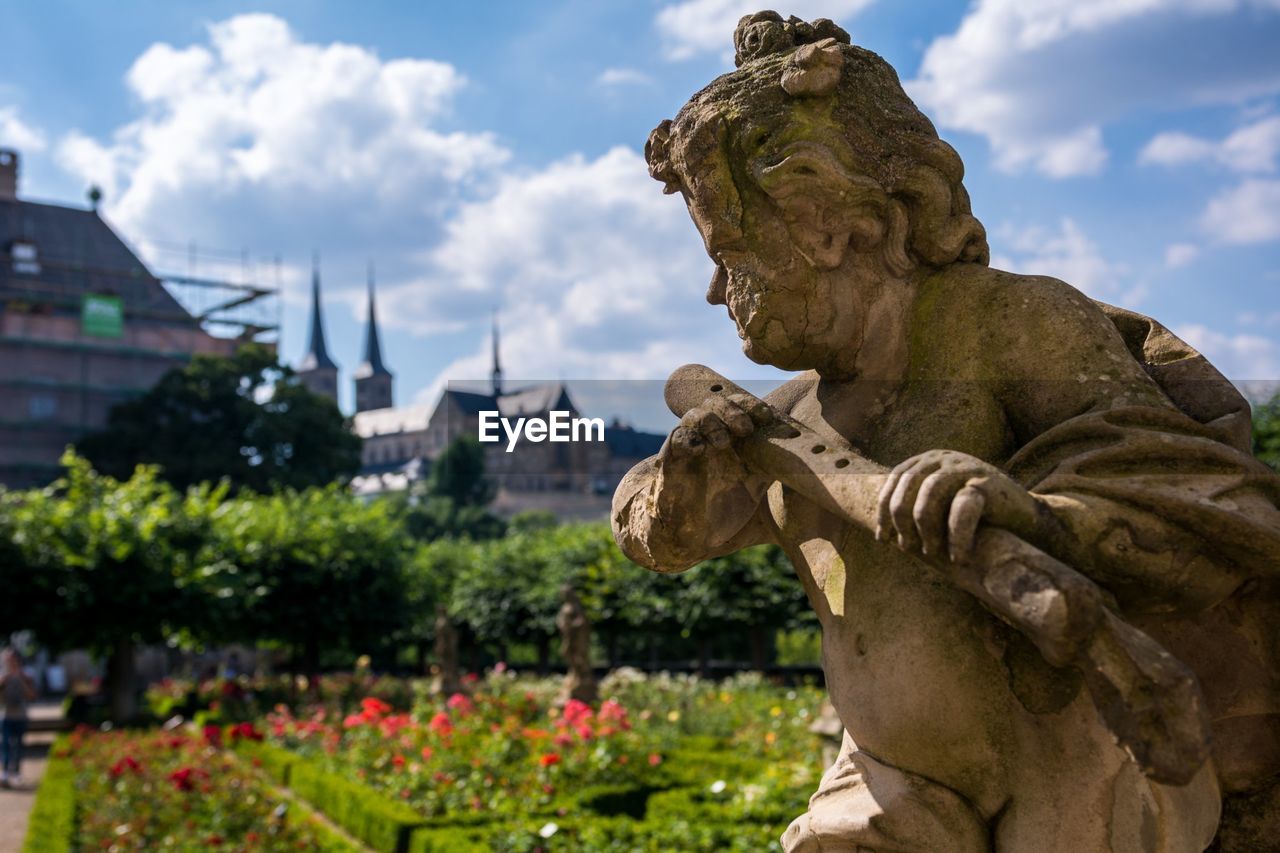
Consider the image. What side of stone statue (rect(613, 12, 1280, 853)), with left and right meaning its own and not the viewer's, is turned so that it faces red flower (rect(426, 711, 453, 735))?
right

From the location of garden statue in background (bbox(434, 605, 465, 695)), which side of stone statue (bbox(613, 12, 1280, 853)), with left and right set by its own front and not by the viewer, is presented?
right

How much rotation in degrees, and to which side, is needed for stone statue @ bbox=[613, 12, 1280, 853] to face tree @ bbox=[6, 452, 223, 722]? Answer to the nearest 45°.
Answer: approximately 90° to its right

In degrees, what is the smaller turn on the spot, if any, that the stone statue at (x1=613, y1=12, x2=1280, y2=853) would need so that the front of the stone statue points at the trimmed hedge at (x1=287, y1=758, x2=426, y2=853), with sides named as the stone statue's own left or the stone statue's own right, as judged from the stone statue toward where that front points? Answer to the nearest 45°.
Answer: approximately 90° to the stone statue's own right

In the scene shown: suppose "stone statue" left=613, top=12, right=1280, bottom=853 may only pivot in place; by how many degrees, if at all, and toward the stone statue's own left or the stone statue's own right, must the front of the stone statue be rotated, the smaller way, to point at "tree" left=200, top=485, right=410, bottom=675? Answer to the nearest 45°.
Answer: approximately 90° to the stone statue's own right

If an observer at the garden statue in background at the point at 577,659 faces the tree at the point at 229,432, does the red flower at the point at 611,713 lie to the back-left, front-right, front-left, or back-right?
back-left

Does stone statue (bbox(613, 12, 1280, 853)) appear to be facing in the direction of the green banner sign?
no

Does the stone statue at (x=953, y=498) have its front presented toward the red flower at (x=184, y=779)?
no

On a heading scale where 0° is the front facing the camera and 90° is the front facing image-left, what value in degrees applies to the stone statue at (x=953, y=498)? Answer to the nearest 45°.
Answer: approximately 45°

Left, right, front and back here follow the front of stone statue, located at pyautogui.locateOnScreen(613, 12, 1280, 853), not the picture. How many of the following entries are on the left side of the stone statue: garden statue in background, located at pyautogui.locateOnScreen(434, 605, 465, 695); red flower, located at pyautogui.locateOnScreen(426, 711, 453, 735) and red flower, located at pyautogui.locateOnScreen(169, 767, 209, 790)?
0

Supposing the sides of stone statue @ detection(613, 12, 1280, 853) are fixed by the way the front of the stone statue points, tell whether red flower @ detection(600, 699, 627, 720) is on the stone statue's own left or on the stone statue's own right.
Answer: on the stone statue's own right

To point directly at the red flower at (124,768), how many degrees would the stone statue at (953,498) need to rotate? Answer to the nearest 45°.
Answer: approximately 90° to its right

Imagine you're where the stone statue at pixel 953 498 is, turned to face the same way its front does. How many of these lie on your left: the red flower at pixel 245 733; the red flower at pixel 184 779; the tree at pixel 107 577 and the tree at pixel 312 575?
0

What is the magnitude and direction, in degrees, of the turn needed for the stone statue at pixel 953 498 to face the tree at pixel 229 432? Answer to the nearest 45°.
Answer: approximately 90° to its right

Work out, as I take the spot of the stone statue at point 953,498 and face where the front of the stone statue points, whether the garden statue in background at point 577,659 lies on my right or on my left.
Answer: on my right

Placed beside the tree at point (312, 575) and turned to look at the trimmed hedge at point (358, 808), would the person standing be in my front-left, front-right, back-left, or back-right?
front-right

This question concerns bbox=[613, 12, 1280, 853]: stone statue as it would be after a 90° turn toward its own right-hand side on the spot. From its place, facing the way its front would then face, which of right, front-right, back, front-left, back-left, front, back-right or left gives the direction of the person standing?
front
